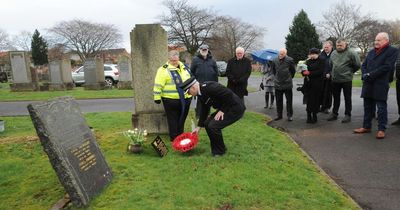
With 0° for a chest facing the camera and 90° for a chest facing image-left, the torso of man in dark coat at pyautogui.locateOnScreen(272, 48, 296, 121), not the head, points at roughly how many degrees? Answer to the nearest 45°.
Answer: approximately 45°

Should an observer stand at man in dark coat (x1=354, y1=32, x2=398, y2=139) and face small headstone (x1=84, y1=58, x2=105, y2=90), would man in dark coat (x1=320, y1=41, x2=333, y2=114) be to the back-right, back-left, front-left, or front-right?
front-right

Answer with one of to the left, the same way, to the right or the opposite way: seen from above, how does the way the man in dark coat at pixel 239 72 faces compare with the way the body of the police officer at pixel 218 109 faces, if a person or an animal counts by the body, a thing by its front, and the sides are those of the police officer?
to the left

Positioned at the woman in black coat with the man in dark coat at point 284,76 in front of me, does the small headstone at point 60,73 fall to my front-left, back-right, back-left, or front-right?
front-right

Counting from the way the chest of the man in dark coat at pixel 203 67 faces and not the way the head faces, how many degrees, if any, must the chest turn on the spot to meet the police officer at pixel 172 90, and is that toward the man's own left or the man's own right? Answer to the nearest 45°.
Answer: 0° — they already face them

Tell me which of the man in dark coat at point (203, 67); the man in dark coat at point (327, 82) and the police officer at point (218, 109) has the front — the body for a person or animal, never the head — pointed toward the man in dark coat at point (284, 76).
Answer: the man in dark coat at point (327, 82)

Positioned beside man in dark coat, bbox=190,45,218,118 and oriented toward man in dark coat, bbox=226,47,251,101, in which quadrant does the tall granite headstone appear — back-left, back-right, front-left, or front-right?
back-right

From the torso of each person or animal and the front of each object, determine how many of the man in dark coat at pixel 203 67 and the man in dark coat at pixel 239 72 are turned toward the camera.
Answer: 2

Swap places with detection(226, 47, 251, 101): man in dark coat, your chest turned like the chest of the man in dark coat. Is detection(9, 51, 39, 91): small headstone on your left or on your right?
on your right

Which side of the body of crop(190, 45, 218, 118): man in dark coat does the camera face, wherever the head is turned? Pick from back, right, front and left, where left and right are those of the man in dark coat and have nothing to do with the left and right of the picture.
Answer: front

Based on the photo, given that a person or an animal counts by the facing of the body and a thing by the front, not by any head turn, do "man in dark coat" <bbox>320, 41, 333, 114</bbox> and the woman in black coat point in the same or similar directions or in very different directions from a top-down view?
same or similar directions

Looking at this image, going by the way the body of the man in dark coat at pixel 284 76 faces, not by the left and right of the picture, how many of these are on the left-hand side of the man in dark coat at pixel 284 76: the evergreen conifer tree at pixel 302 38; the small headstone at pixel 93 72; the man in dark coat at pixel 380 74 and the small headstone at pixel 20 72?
1

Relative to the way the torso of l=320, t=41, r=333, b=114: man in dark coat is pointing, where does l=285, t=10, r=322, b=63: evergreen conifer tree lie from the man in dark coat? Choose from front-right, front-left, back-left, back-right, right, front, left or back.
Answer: back-right

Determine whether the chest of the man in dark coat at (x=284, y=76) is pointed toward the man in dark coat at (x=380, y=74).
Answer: no

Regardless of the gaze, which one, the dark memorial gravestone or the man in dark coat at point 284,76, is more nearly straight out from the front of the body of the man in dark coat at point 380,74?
the dark memorial gravestone

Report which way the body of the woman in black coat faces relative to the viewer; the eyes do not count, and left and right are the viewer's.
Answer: facing the viewer and to the left of the viewer

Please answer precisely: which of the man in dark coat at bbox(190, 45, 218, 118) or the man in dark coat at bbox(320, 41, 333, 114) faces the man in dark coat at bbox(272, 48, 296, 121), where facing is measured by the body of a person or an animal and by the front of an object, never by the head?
the man in dark coat at bbox(320, 41, 333, 114)

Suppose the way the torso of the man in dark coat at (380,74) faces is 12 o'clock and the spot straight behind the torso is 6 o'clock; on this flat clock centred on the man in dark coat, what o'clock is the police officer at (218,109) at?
The police officer is roughly at 12 o'clock from the man in dark coat.
